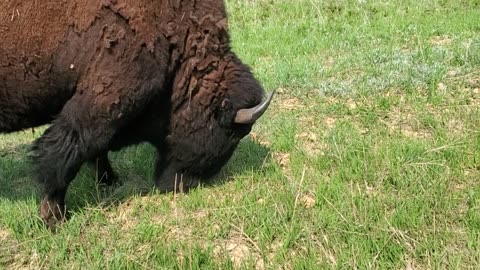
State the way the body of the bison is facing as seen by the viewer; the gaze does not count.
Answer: to the viewer's right
